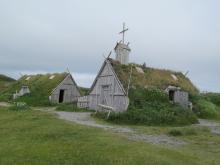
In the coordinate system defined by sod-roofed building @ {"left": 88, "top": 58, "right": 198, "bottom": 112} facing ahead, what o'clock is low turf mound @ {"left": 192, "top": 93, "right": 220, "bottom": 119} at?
The low turf mound is roughly at 7 o'clock from the sod-roofed building.

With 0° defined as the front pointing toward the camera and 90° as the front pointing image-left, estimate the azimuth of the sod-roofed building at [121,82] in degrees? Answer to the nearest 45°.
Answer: approximately 45°

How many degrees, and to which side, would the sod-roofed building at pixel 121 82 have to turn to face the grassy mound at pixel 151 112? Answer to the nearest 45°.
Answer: approximately 90° to its left
